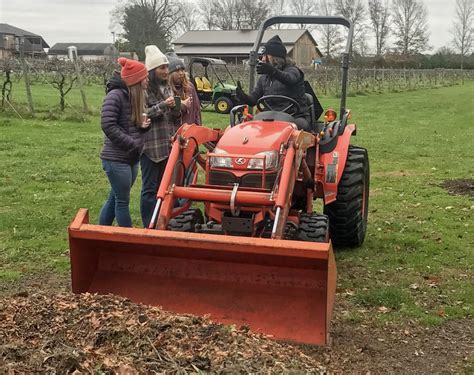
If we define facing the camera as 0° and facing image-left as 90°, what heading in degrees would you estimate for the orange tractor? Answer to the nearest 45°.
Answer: approximately 45°

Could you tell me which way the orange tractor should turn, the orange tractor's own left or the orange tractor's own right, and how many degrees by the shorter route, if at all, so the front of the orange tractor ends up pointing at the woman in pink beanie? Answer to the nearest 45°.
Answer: approximately 90° to the orange tractor's own right

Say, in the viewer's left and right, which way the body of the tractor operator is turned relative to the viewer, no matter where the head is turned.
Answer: facing the viewer and to the left of the viewer

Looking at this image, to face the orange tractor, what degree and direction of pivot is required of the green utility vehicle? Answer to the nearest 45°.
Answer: approximately 45° to its right

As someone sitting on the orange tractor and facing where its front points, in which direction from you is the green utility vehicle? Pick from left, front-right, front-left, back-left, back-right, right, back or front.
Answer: back-right

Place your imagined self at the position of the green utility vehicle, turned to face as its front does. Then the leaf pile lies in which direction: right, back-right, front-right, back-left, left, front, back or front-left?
front-right

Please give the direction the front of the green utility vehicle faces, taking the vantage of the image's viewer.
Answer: facing the viewer and to the right of the viewer

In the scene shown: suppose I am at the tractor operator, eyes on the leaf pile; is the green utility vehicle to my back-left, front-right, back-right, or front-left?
back-right

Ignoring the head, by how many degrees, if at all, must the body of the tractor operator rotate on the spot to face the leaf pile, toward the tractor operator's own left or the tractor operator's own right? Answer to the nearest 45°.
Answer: approximately 45° to the tractor operator's own left

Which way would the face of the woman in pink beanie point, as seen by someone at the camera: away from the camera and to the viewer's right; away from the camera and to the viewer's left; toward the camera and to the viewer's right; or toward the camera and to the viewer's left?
away from the camera and to the viewer's right

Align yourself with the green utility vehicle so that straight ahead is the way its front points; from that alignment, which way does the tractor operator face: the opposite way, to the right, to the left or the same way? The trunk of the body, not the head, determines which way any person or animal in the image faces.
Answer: to the right

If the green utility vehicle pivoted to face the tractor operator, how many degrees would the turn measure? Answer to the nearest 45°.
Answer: approximately 45° to its right

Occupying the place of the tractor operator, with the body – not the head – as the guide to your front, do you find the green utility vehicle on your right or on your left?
on your right

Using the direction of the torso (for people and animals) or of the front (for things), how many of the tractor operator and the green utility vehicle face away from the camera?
0
